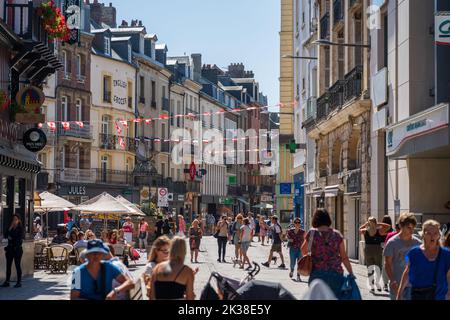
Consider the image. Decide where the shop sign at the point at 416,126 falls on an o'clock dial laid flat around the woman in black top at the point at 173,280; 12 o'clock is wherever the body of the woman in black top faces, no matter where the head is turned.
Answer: The shop sign is roughly at 1 o'clock from the woman in black top.

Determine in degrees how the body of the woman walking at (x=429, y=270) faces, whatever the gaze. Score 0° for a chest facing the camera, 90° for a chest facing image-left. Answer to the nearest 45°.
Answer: approximately 0°

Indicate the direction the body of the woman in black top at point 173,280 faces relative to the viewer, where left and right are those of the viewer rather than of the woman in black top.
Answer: facing away from the viewer

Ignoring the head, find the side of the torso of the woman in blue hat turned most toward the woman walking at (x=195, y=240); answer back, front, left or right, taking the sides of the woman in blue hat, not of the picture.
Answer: back

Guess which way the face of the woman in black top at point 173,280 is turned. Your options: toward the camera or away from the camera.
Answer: away from the camera

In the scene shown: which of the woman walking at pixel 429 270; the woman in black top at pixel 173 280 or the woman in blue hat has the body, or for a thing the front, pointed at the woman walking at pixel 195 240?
the woman in black top at pixel 173 280

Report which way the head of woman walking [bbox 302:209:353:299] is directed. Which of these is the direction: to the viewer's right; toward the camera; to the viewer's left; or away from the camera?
away from the camera

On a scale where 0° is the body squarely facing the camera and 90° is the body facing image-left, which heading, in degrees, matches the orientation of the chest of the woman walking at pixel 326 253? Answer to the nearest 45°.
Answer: approximately 180°

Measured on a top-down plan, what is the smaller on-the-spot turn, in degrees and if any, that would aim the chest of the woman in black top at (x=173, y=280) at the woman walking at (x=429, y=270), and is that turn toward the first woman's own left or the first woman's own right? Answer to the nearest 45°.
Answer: approximately 90° to the first woman's own right

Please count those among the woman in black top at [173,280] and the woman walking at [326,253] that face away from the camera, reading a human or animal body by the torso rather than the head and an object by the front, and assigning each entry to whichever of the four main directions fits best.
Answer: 2

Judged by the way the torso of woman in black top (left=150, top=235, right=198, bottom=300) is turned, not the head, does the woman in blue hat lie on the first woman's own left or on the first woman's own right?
on the first woman's own left
